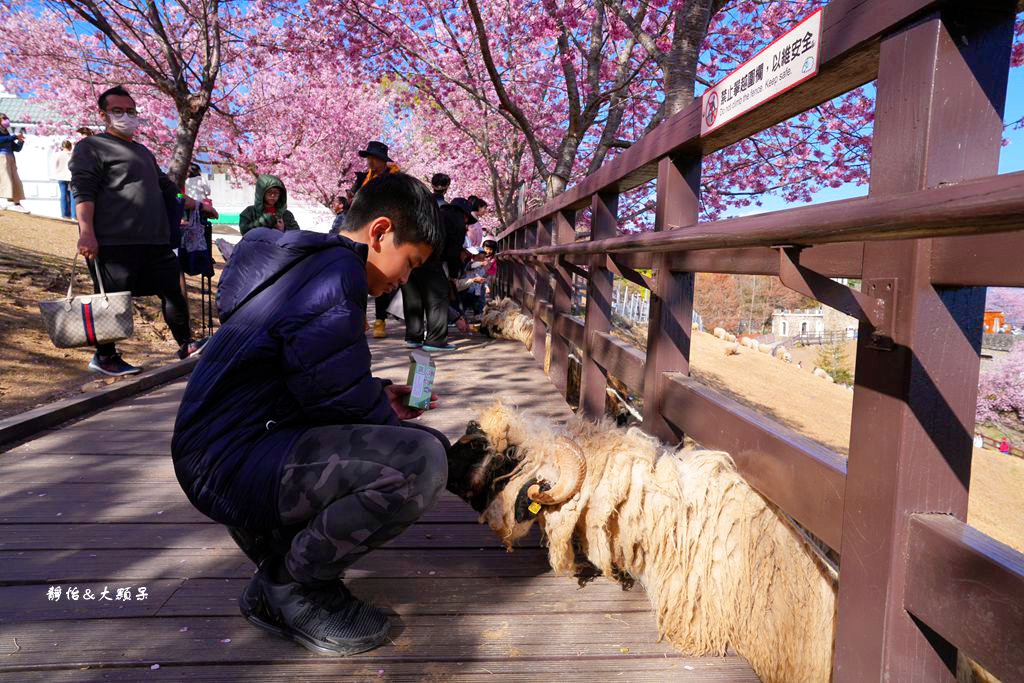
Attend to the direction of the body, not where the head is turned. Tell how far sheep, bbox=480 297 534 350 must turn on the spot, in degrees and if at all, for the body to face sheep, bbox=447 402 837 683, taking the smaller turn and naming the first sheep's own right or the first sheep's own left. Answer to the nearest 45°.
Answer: approximately 90° to the first sheep's own left

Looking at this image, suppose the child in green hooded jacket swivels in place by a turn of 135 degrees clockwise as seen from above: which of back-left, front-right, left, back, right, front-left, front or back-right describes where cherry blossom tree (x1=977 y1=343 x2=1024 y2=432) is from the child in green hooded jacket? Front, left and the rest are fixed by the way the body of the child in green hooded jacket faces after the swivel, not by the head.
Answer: back-right

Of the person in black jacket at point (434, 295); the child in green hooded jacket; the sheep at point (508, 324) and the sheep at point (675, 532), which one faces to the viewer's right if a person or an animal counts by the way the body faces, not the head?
the person in black jacket

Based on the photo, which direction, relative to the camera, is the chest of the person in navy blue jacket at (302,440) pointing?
to the viewer's right

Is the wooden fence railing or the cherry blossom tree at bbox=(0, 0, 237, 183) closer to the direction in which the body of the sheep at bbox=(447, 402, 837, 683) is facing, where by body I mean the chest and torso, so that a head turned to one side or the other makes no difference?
the cherry blossom tree

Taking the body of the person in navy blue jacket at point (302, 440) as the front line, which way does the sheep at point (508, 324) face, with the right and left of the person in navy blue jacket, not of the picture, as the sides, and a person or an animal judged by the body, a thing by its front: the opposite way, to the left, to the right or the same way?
the opposite way

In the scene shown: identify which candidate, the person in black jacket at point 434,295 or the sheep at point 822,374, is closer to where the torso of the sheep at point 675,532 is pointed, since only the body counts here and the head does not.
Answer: the person in black jacket

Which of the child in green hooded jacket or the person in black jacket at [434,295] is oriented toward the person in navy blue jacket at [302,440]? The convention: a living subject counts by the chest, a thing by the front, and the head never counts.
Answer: the child in green hooded jacket

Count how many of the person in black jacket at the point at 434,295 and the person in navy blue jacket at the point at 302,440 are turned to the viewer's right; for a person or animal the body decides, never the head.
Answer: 2

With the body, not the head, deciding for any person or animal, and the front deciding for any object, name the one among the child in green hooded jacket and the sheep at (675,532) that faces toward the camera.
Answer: the child in green hooded jacket

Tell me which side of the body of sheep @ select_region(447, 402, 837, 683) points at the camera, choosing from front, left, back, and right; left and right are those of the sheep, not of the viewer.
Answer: left

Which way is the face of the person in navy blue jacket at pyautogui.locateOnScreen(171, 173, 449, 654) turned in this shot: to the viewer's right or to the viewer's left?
to the viewer's right

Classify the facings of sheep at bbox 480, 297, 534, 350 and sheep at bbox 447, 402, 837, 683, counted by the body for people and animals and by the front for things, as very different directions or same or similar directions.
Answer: same or similar directions

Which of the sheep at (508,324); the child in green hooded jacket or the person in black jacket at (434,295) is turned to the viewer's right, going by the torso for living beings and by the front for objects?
the person in black jacket

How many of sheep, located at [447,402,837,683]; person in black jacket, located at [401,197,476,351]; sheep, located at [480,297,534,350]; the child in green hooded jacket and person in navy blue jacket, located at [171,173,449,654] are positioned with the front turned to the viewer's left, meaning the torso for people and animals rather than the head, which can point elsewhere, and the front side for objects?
2

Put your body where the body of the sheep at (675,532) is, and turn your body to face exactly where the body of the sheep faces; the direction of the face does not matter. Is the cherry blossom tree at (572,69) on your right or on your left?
on your right
